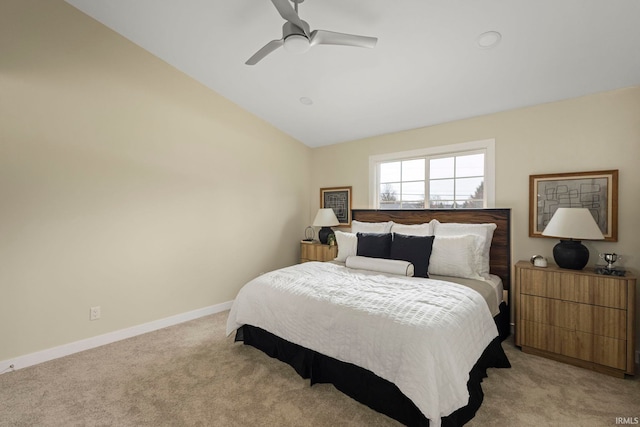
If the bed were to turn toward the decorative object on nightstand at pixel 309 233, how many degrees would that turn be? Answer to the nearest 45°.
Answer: approximately 90° to its right

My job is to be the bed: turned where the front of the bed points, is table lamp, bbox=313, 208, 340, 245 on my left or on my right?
on my right

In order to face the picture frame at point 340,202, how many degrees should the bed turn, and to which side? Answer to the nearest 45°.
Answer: approximately 135° to its right

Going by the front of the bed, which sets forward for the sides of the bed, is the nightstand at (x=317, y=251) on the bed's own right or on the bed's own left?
on the bed's own right

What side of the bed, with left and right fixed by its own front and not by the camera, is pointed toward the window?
back

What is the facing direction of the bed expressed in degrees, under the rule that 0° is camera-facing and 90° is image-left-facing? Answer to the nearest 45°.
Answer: approximately 45°

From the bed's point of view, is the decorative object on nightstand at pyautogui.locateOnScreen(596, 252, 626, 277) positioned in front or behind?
behind

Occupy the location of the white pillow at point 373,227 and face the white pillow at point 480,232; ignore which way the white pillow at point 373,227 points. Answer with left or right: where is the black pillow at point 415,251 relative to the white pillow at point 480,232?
right
